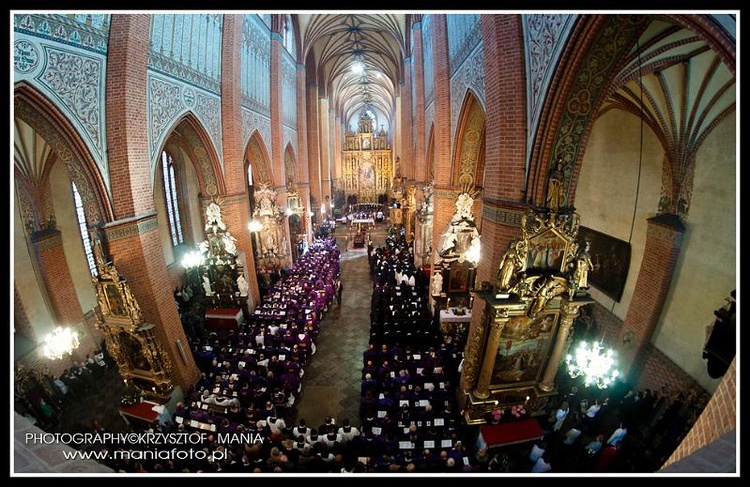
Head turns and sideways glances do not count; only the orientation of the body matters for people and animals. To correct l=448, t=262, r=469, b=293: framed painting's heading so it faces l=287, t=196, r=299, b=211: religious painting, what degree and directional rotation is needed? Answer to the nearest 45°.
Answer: approximately 135° to its right

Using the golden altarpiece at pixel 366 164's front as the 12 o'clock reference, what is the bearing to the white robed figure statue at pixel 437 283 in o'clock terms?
The white robed figure statue is roughly at 12 o'clock from the golden altarpiece.

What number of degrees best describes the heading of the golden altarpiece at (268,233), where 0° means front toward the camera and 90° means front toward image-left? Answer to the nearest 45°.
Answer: approximately 0°

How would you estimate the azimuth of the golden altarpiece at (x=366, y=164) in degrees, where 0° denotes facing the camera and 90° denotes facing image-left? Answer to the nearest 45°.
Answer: approximately 0°
